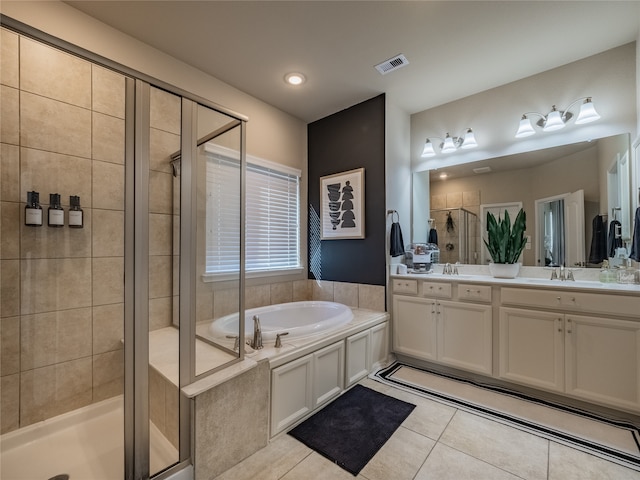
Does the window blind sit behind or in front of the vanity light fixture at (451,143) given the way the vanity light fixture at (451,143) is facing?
in front

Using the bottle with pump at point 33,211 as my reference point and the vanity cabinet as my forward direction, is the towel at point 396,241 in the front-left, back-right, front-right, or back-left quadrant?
front-left

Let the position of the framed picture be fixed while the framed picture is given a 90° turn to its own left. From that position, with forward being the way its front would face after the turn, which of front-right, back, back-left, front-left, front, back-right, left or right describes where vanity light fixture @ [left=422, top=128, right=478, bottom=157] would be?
front-left

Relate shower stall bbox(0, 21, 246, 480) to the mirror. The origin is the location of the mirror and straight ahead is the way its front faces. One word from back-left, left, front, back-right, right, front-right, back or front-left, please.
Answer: front

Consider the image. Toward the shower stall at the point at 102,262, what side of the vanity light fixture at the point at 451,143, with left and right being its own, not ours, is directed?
front

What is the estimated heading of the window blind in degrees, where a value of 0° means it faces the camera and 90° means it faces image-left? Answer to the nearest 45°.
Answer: approximately 315°

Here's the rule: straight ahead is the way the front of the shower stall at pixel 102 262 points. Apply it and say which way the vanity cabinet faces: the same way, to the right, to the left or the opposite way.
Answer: the opposite way

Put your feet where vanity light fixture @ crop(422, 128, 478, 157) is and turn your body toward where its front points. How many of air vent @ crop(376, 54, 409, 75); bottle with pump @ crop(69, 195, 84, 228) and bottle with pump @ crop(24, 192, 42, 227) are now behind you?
0

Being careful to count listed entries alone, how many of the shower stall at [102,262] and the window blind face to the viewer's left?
0

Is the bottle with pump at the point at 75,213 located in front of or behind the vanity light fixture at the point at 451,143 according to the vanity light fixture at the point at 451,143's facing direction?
in front

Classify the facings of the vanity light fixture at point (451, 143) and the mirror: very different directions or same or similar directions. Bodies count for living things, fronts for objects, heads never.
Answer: same or similar directions

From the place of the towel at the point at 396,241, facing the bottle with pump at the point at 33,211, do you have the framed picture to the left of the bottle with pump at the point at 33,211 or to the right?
right

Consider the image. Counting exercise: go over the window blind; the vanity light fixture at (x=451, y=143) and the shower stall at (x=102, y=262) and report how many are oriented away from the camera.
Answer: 0

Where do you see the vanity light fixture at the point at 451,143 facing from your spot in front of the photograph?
facing the viewer and to the left of the viewer

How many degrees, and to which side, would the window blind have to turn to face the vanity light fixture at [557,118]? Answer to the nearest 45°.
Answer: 0° — it already faces it

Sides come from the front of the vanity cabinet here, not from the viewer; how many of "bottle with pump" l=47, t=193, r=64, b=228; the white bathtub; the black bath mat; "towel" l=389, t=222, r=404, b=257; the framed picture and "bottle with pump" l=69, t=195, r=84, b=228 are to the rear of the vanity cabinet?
0

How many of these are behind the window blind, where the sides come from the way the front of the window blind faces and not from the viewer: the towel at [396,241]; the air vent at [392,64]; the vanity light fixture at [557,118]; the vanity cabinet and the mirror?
0

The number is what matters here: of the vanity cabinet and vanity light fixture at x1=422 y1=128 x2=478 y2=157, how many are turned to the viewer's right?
0

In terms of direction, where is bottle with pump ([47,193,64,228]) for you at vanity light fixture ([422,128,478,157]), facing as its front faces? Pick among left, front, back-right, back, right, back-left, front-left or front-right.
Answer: front

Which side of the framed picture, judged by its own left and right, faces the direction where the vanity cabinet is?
left
